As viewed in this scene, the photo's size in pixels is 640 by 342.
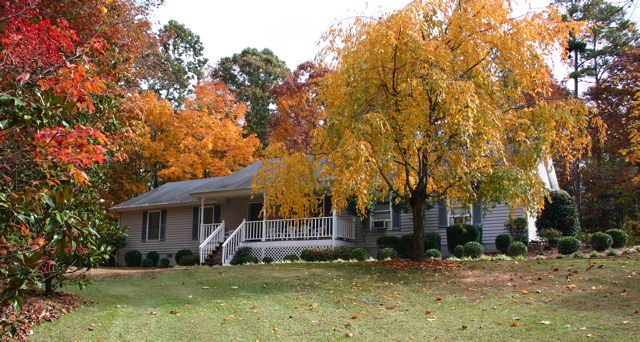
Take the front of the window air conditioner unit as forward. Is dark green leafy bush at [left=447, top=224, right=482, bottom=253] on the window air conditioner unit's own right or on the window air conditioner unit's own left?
on the window air conditioner unit's own left

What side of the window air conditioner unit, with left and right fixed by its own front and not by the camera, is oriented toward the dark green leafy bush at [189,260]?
right

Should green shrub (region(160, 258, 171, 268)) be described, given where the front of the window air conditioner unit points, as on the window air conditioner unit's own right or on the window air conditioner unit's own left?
on the window air conditioner unit's own right

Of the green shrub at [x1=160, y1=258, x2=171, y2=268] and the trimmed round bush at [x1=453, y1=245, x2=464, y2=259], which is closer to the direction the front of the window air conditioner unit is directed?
the trimmed round bush

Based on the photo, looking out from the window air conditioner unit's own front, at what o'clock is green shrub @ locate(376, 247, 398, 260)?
The green shrub is roughly at 12 o'clock from the window air conditioner unit.

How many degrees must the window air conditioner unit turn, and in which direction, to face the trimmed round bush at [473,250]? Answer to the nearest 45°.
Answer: approximately 45° to its left

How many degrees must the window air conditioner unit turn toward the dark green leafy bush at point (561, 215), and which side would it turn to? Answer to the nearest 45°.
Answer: approximately 90° to its left

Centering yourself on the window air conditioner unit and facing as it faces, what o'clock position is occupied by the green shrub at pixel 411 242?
The green shrub is roughly at 11 o'clock from the window air conditioner unit.

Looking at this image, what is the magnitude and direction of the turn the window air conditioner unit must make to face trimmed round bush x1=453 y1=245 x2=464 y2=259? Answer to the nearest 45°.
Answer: approximately 45° to its left

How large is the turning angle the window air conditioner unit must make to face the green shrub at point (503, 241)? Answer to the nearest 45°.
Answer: approximately 45° to its left

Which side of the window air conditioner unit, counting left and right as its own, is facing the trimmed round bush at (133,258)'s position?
right

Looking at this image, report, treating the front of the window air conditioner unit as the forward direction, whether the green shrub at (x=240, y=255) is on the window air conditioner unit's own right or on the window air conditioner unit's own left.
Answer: on the window air conditioner unit's own right

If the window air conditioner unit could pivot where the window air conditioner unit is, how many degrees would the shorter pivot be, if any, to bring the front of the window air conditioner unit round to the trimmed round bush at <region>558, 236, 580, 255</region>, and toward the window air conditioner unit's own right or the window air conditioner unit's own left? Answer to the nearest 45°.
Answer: approximately 45° to the window air conditioner unit's own left
